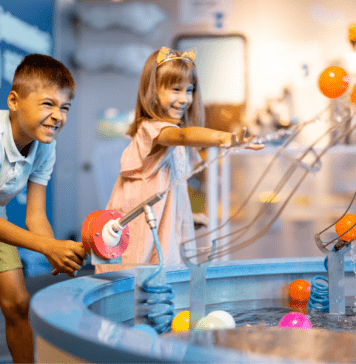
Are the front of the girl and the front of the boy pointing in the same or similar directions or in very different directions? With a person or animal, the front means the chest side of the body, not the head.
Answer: same or similar directions

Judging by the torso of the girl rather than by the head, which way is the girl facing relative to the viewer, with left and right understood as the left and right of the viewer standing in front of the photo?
facing the viewer and to the right of the viewer

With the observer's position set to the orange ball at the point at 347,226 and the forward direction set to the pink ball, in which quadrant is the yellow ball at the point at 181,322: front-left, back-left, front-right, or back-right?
front-right

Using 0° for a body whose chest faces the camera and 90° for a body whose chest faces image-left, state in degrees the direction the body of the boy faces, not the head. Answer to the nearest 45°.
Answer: approximately 315°

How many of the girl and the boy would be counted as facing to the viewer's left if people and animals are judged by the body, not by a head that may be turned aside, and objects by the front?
0
